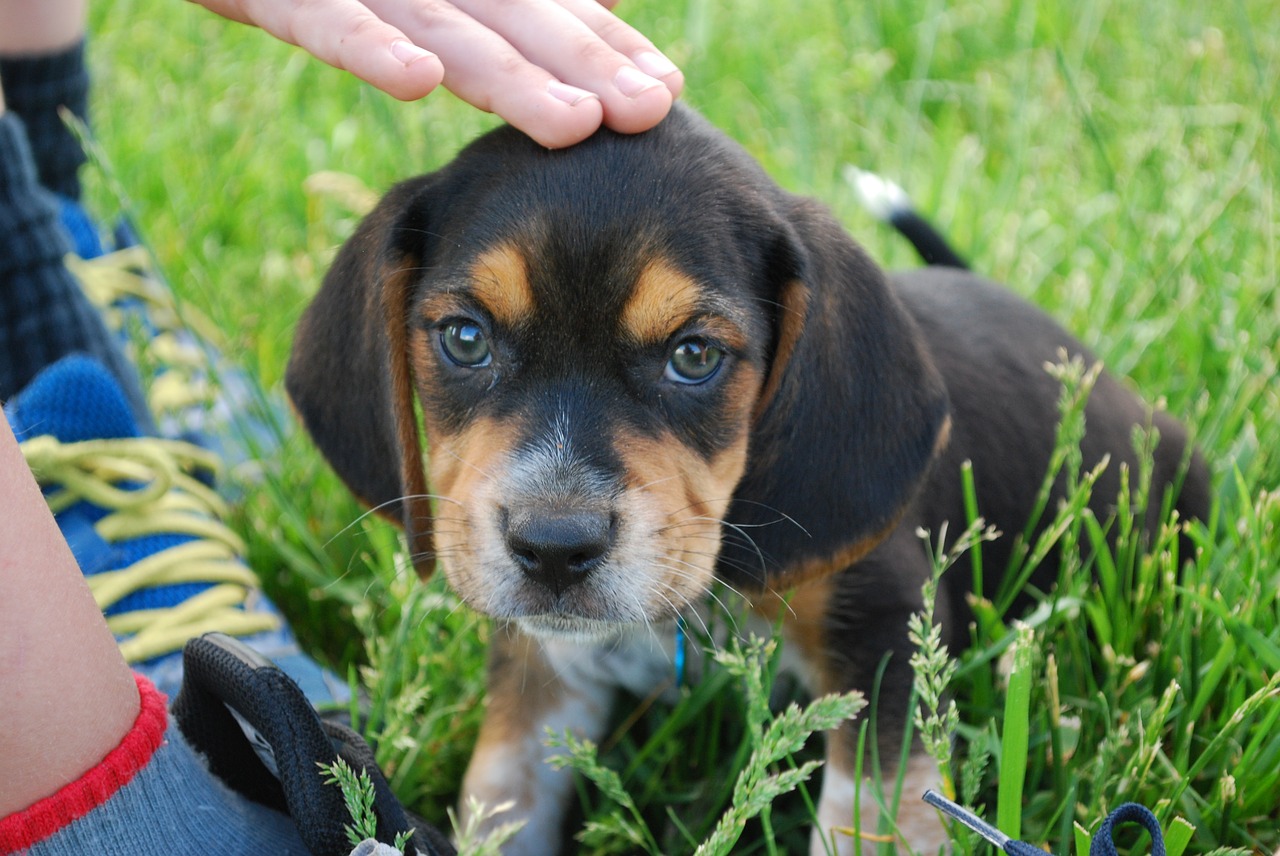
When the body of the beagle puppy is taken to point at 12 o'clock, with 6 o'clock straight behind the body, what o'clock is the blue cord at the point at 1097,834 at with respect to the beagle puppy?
The blue cord is roughly at 9 o'clock from the beagle puppy.

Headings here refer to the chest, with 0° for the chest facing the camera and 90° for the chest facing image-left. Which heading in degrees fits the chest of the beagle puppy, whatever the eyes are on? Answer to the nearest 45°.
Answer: approximately 45°
